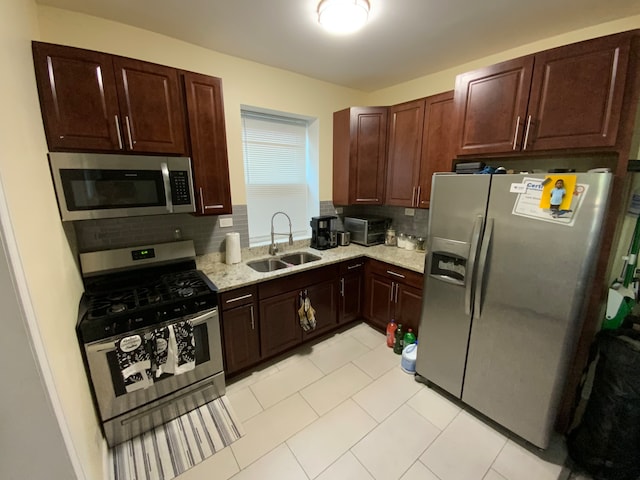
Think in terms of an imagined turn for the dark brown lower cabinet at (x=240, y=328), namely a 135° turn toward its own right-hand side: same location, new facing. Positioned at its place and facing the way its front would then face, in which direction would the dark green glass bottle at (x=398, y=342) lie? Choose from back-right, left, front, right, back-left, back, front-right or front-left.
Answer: back

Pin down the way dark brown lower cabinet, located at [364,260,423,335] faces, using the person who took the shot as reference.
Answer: facing the viewer and to the left of the viewer

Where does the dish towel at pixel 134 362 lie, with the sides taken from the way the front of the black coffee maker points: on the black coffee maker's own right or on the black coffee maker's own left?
on the black coffee maker's own right

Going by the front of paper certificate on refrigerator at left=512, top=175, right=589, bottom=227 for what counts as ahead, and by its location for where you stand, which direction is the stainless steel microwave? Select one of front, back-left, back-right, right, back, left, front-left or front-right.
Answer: front-right

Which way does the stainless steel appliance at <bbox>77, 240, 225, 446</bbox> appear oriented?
toward the camera

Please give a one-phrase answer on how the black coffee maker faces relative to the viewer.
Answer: facing the viewer and to the right of the viewer

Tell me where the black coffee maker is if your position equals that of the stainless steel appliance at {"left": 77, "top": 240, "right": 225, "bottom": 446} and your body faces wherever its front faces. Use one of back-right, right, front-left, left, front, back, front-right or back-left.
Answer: left

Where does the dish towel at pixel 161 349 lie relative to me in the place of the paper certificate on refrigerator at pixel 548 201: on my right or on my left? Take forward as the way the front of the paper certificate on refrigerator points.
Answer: on my right

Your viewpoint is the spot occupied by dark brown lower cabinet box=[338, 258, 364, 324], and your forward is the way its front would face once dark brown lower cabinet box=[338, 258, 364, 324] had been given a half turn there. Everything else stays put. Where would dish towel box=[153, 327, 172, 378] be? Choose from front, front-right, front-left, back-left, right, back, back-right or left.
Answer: left

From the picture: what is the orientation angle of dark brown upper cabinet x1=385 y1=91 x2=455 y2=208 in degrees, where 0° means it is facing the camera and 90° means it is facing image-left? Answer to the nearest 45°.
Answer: approximately 45°

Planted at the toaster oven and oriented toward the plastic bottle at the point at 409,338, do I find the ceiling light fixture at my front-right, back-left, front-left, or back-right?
front-right

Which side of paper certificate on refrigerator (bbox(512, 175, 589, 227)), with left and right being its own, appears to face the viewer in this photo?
front

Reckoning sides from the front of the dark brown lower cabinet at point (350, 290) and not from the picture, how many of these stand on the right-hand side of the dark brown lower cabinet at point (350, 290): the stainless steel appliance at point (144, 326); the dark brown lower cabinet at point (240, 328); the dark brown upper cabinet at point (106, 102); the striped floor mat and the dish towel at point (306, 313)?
5

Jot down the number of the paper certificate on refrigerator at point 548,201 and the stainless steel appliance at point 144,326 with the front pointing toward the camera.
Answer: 2
